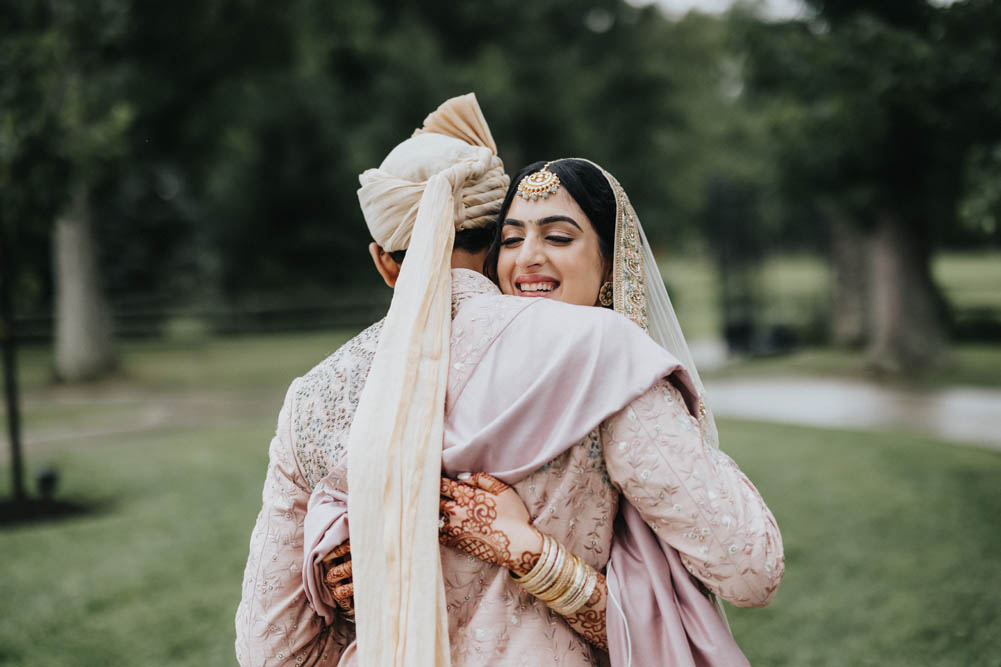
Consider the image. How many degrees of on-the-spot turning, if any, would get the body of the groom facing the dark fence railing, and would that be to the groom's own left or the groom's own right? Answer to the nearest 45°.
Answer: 0° — they already face it

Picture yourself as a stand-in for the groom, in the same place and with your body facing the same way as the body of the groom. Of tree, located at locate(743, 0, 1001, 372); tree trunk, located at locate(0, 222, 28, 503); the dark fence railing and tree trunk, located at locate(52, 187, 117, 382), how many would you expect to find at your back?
0

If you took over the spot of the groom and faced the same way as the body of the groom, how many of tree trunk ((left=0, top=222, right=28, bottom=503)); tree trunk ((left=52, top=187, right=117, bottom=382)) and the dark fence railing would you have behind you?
0

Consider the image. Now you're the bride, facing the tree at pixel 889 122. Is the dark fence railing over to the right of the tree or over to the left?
left

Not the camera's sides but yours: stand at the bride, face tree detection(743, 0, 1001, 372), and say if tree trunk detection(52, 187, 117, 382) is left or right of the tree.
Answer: left

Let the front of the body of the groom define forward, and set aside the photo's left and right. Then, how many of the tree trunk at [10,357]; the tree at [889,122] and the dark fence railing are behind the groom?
0

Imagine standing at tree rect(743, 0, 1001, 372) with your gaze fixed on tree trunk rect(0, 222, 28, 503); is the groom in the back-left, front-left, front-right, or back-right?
front-left

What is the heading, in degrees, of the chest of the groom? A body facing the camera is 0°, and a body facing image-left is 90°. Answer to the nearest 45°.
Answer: approximately 180°

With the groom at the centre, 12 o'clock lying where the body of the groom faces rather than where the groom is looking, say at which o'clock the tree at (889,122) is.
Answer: The tree is roughly at 1 o'clock from the groom.

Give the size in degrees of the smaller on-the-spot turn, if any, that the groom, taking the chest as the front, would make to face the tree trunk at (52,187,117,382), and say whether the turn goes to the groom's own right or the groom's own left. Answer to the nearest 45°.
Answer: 0° — they already face it
